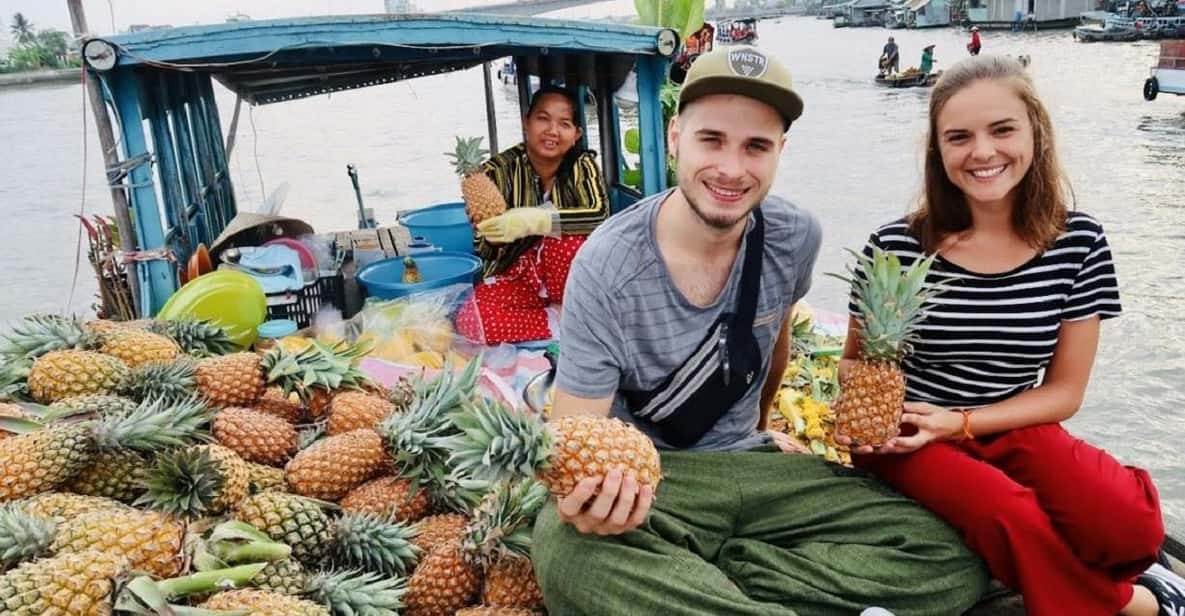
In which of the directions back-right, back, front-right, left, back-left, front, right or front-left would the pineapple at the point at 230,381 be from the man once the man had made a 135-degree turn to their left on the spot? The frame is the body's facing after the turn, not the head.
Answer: back-left

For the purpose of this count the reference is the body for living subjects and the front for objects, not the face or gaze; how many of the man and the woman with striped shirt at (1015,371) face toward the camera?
2

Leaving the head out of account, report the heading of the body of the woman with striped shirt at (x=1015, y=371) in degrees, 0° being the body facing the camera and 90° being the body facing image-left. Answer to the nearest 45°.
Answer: approximately 0°

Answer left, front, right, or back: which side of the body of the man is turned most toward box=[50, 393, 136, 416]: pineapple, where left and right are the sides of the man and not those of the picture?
right

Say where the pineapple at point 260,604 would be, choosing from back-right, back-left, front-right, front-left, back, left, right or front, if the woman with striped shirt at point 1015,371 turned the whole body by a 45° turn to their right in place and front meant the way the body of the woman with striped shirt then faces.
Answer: front

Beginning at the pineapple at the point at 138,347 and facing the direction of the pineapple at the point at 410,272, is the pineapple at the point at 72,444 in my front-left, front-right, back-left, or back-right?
back-right

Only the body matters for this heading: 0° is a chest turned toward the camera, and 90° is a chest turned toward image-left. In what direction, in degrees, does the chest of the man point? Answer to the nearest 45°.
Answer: approximately 0°

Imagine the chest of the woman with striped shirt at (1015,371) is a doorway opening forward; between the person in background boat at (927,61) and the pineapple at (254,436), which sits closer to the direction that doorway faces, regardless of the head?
the pineapple

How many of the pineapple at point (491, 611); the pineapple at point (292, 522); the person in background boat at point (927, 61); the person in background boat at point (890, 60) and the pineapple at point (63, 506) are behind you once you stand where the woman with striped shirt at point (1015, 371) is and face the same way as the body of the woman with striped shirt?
2

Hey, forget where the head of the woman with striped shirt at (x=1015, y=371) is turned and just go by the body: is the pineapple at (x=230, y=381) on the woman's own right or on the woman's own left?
on the woman's own right

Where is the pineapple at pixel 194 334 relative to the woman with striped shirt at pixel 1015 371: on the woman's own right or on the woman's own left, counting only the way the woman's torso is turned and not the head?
on the woman's own right

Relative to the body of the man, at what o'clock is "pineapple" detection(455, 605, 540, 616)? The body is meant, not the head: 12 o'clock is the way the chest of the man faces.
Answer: The pineapple is roughly at 2 o'clock from the man.
